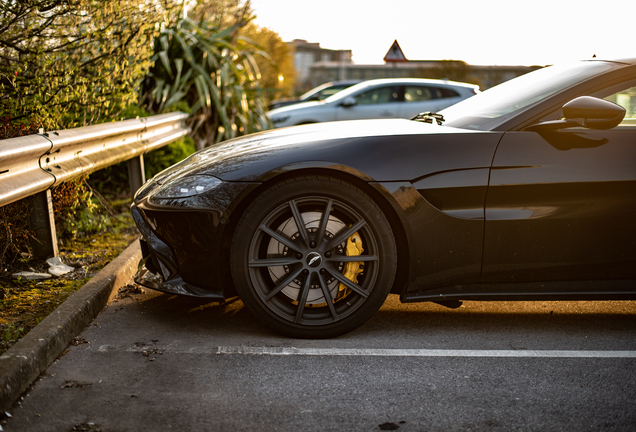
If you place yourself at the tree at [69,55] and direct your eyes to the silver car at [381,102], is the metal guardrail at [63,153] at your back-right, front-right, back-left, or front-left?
back-right

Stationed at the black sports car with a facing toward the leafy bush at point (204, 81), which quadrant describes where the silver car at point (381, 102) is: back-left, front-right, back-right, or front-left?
front-right

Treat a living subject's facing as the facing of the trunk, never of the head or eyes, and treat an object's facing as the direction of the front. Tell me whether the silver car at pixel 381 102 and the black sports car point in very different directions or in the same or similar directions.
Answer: same or similar directions

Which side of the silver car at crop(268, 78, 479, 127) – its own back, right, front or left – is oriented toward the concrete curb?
left

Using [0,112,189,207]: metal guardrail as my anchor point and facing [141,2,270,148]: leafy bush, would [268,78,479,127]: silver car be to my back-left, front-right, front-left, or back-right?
front-right

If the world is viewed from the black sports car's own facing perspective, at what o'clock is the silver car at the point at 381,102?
The silver car is roughly at 3 o'clock from the black sports car.

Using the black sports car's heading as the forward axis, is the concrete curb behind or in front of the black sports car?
in front

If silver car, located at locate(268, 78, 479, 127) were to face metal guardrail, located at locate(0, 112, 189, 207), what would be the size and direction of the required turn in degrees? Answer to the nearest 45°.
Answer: approximately 90° to its left

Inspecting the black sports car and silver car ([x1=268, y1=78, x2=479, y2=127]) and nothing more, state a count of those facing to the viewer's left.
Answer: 2

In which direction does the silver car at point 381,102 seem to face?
to the viewer's left

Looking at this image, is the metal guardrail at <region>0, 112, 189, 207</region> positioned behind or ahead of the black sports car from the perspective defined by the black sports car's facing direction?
ahead

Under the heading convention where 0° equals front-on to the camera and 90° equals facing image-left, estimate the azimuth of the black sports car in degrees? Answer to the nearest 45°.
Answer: approximately 90°

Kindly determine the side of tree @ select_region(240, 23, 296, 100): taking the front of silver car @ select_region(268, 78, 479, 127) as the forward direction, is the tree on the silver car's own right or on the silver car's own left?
on the silver car's own right
